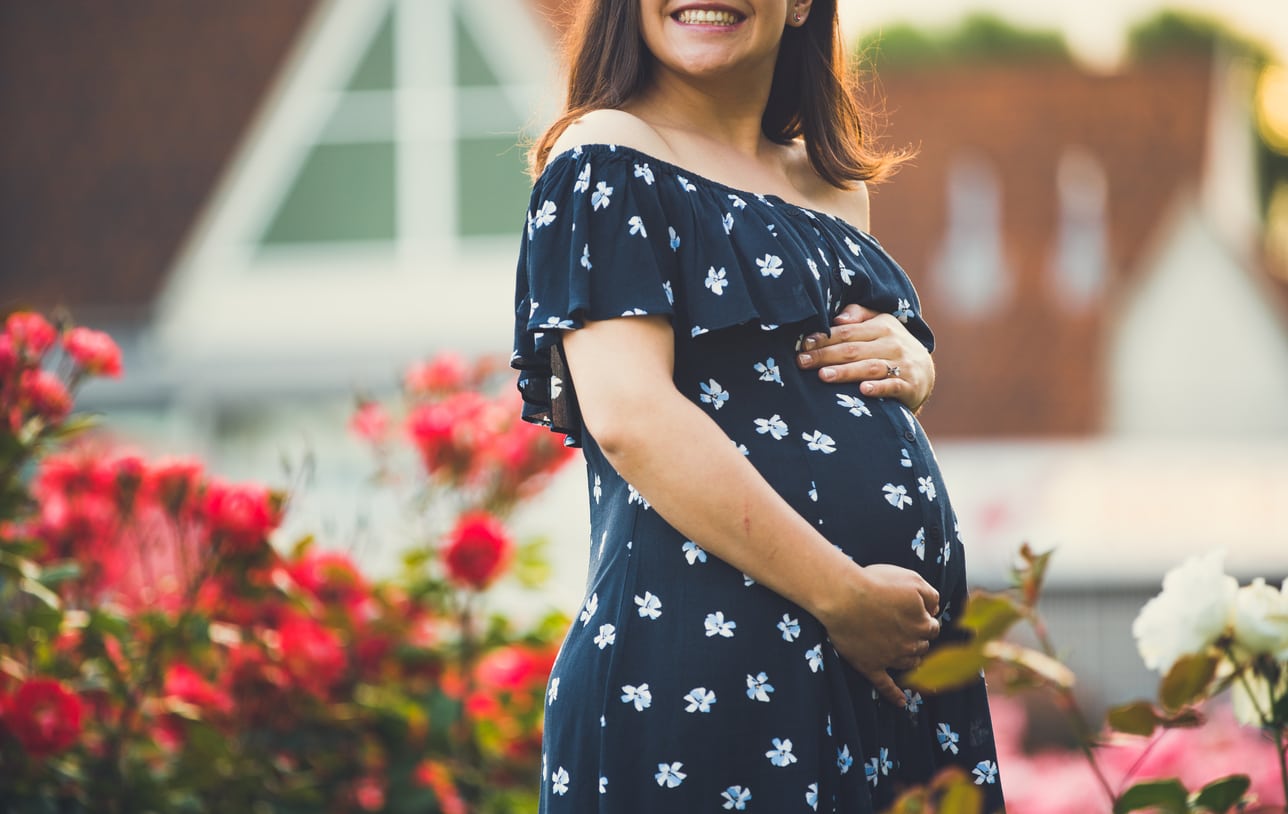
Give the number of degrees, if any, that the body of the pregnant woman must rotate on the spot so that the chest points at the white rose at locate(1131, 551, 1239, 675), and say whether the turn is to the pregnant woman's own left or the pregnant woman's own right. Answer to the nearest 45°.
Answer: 0° — they already face it

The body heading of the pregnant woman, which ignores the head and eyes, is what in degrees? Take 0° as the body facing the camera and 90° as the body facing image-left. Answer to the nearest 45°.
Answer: approximately 315°

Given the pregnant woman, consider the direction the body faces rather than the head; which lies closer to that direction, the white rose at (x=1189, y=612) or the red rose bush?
the white rose

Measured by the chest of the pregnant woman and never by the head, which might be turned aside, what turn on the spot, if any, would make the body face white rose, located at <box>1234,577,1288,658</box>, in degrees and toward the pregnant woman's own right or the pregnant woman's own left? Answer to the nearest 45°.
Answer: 0° — they already face it

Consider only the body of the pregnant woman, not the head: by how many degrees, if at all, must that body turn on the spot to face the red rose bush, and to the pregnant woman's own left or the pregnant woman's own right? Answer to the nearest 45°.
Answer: approximately 180°
